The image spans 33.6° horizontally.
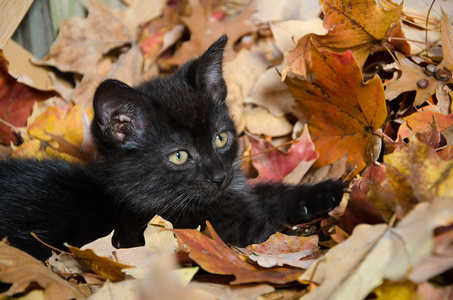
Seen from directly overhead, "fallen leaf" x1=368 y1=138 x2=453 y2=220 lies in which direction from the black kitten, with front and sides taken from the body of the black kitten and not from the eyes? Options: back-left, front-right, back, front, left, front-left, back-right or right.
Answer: front-right

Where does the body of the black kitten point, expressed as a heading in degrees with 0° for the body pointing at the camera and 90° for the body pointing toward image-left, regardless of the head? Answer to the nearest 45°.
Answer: approximately 270°

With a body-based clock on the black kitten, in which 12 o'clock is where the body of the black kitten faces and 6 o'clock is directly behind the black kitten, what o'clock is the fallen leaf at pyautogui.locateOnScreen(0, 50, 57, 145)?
The fallen leaf is roughly at 8 o'clock from the black kitten.

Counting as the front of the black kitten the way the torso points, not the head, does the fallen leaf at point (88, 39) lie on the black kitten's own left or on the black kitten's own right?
on the black kitten's own left

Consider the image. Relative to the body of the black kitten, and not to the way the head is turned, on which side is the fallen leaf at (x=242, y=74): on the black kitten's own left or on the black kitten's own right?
on the black kitten's own left

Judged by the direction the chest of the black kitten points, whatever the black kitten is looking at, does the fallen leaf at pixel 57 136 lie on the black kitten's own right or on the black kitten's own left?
on the black kitten's own left

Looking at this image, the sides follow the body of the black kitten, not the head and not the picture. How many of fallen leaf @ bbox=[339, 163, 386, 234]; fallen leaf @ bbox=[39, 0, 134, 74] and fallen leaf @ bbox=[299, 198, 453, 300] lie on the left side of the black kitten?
1

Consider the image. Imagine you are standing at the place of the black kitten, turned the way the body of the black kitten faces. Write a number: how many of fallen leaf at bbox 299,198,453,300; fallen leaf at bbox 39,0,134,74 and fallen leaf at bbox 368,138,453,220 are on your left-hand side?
1
